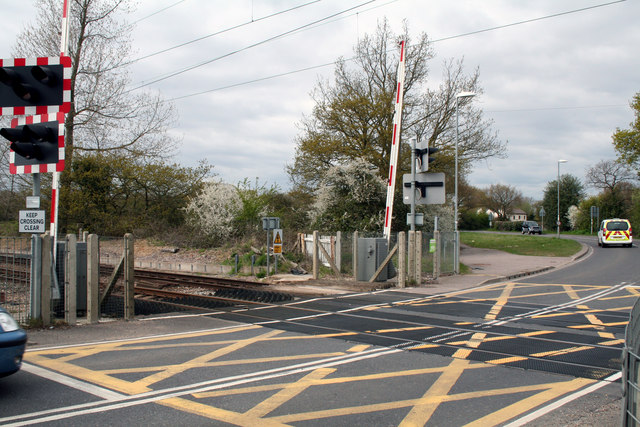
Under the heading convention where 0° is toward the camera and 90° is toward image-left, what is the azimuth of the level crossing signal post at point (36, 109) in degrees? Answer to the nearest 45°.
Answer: approximately 45°

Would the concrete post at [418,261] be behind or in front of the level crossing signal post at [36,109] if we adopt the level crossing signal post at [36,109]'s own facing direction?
behind

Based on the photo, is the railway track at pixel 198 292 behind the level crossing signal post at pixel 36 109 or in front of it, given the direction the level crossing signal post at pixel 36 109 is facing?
behind

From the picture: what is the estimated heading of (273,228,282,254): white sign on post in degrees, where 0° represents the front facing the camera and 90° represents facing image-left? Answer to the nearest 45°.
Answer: approximately 0°
